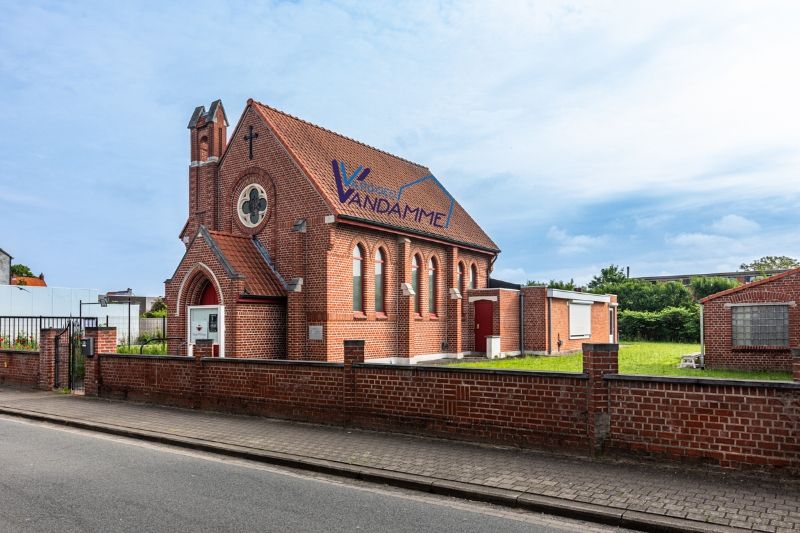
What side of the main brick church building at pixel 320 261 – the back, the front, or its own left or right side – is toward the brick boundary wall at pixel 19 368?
front

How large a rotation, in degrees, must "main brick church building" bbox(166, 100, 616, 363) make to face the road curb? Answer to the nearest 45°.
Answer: approximately 45° to its left

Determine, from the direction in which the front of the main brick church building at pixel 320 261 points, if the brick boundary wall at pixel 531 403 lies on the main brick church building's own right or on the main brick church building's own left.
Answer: on the main brick church building's own left

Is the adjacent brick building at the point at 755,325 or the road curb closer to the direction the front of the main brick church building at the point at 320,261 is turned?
the road curb

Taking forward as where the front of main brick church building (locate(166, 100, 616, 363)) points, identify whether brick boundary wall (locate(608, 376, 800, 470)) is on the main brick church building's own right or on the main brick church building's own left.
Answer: on the main brick church building's own left

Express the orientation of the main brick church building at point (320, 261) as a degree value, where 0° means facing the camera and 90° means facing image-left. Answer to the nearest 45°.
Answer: approximately 45°

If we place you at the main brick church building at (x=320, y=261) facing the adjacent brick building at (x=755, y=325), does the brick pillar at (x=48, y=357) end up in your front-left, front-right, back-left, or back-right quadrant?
back-right

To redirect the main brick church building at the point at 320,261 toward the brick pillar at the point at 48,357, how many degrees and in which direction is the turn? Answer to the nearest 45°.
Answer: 0° — it already faces it

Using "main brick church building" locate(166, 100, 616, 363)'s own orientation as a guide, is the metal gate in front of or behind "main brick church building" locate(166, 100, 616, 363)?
in front

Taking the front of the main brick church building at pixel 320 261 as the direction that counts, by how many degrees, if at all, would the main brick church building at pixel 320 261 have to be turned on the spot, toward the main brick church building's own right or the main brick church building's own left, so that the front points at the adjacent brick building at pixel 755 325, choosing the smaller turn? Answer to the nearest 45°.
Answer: approximately 135° to the main brick church building's own left
